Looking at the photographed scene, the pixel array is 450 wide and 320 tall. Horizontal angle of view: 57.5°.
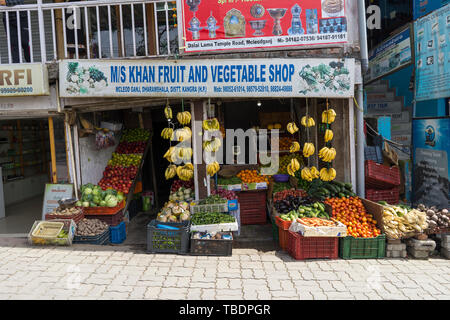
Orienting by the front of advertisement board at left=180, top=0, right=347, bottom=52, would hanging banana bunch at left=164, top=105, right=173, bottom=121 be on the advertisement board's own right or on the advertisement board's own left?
on the advertisement board's own right

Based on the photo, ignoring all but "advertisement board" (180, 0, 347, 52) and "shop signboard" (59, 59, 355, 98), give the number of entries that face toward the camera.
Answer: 2

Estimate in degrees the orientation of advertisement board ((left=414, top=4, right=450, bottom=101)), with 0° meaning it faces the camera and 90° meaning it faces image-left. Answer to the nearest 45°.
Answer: approximately 45°
